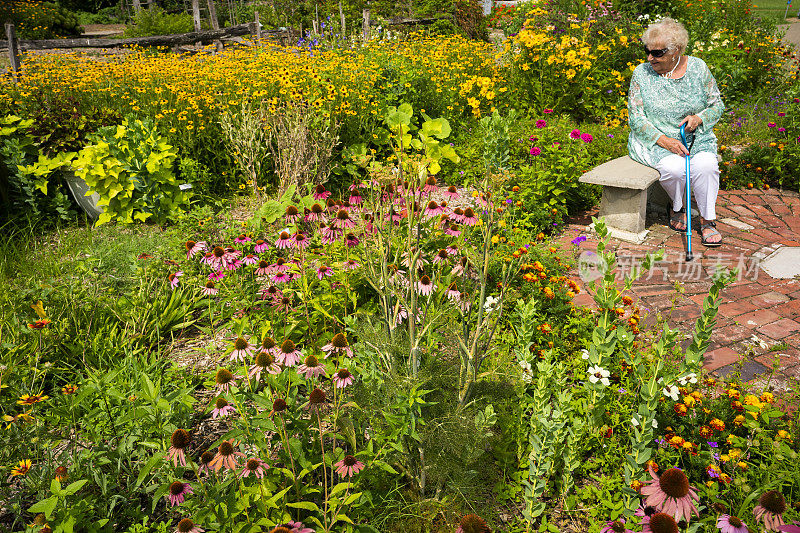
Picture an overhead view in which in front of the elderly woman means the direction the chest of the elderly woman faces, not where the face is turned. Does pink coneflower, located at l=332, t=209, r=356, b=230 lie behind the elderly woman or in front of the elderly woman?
in front

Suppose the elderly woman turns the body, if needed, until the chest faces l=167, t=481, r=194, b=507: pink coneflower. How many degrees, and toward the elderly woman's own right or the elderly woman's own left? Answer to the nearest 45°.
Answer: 0° — they already face it

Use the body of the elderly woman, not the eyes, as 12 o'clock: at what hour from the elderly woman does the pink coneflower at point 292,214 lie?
The pink coneflower is roughly at 1 o'clock from the elderly woman.

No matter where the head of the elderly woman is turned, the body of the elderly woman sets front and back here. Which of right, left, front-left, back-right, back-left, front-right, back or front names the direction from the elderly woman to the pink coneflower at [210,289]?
front-right

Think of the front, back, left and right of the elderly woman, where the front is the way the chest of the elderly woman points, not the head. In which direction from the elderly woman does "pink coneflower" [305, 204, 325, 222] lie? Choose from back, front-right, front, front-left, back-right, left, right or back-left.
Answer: front-right

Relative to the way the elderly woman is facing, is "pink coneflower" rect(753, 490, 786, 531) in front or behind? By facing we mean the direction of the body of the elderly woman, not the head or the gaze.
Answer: in front

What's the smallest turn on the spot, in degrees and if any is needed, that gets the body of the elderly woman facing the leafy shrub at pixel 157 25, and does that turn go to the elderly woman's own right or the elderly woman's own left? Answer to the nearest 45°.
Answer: approximately 135° to the elderly woman's own right

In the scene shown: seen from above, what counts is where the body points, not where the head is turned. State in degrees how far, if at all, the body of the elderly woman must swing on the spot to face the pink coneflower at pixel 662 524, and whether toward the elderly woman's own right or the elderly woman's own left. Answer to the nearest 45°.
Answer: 0° — they already face it

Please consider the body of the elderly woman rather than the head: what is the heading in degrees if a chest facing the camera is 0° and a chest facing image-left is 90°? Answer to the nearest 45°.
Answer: approximately 0°

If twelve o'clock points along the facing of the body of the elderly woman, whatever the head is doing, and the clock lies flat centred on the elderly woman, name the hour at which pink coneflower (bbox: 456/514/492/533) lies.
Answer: The pink coneflower is roughly at 12 o'clock from the elderly woman.

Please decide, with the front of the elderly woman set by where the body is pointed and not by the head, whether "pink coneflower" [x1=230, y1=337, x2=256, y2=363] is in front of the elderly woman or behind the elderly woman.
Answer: in front
